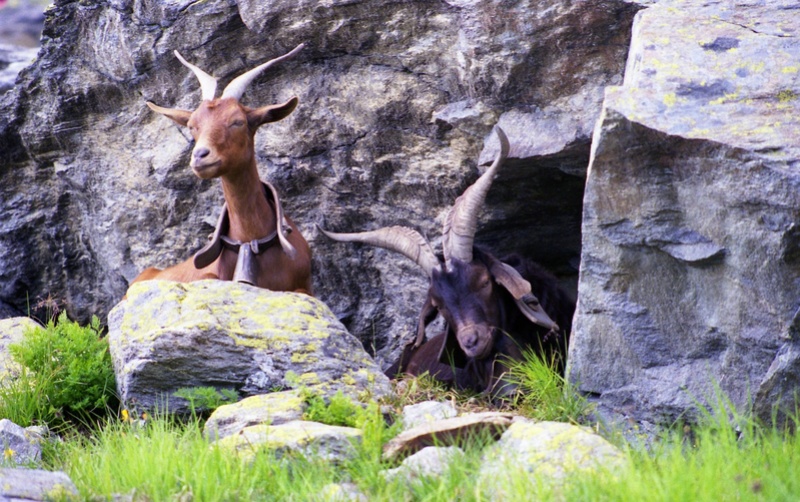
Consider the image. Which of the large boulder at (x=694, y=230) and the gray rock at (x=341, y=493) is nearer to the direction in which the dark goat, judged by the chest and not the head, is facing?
the gray rock

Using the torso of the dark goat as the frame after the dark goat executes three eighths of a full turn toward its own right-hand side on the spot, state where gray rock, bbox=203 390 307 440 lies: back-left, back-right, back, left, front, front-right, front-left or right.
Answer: back-left

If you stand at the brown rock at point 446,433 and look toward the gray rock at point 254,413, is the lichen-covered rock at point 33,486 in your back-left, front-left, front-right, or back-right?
front-left

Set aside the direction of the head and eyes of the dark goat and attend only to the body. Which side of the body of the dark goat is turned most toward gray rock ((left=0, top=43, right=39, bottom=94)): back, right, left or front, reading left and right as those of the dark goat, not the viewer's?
right

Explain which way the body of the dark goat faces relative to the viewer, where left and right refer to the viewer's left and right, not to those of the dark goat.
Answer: facing the viewer and to the left of the viewer

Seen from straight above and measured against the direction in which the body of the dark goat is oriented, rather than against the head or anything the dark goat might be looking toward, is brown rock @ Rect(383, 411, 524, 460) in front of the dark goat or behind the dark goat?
in front

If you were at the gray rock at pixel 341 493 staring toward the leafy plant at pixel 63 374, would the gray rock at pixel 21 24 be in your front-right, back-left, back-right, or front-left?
front-right

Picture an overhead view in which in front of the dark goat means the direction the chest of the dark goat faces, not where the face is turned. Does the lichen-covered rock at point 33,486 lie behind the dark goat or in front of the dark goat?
in front

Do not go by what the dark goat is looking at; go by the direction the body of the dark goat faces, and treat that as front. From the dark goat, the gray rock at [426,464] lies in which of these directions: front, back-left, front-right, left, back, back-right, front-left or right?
front-left

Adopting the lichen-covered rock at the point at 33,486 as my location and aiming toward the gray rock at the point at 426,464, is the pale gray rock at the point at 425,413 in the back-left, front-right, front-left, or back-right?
front-left

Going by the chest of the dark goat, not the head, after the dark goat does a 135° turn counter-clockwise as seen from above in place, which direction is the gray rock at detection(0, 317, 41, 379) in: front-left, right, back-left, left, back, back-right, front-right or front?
back

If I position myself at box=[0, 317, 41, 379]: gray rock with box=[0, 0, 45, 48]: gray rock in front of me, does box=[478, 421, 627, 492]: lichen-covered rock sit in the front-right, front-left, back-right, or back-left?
back-right

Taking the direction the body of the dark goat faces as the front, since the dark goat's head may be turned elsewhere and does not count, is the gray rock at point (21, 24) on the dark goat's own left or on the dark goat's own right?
on the dark goat's own right

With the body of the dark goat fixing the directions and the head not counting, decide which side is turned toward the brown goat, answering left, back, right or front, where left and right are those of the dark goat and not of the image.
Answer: right

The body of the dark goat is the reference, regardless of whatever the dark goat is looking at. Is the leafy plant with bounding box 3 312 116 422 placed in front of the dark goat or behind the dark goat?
in front

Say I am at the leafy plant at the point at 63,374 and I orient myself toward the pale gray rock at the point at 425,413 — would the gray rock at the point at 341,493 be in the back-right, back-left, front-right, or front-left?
front-right
